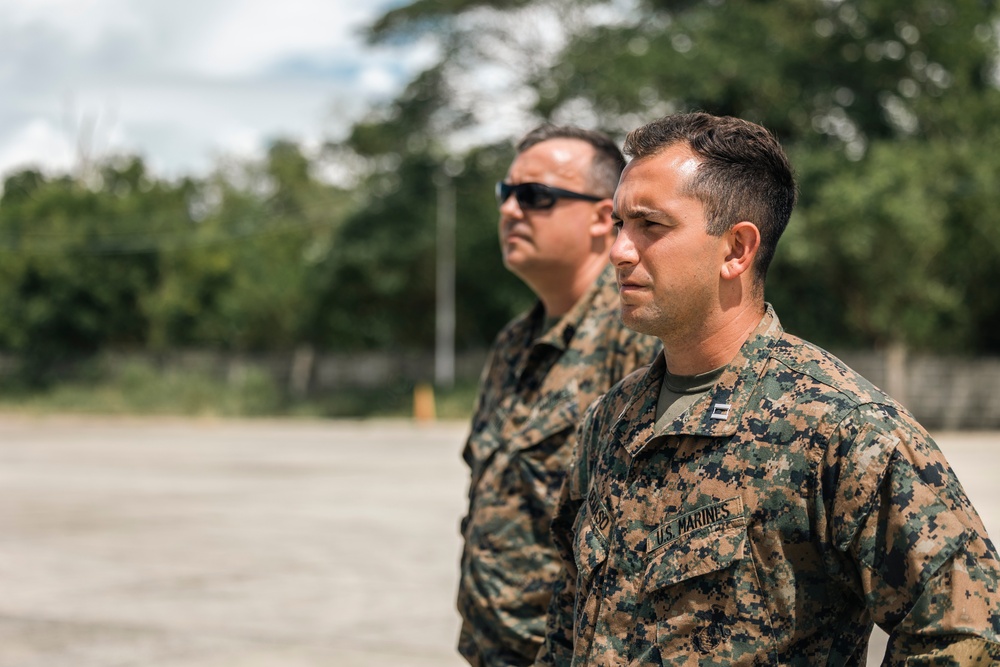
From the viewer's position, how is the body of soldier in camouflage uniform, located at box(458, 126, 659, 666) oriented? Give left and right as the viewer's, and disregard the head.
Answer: facing the viewer and to the left of the viewer

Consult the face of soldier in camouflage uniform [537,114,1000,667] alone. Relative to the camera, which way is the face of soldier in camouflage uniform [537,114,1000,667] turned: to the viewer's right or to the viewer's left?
to the viewer's left

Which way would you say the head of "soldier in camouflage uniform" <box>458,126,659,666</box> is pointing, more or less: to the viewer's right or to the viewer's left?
to the viewer's left

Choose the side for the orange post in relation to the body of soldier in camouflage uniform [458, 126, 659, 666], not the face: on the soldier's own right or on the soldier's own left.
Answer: on the soldier's own right

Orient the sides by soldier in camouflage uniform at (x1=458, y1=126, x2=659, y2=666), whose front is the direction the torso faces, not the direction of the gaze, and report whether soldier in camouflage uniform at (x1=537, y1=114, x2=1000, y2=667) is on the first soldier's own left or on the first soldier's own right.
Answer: on the first soldier's own left

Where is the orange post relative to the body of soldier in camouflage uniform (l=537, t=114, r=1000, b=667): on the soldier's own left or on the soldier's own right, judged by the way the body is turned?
on the soldier's own right

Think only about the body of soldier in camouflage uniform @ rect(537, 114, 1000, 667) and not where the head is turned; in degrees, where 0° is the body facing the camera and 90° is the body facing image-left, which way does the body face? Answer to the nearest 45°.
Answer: approximately 45°

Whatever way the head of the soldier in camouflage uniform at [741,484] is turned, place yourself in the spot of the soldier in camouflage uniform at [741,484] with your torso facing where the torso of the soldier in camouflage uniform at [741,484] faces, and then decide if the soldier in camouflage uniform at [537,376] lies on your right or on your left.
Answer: on your right

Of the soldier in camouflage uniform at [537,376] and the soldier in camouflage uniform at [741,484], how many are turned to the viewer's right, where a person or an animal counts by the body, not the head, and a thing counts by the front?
0
